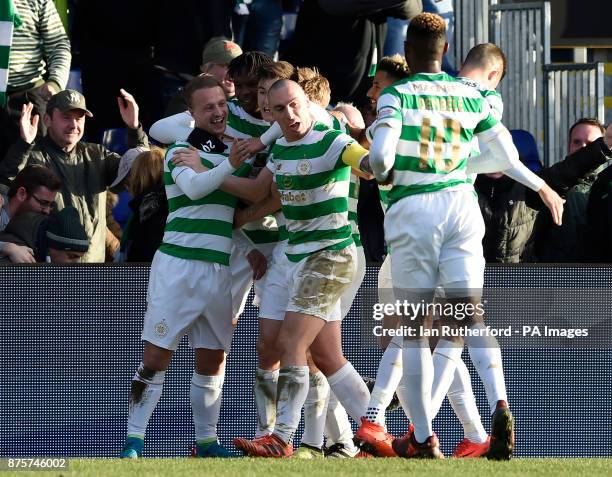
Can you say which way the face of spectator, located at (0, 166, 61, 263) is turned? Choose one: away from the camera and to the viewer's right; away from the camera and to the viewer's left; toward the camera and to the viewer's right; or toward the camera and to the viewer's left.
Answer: toward the camera and to the viewer's right

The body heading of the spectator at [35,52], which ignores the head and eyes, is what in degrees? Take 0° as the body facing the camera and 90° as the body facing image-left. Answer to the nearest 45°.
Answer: approximately 315°

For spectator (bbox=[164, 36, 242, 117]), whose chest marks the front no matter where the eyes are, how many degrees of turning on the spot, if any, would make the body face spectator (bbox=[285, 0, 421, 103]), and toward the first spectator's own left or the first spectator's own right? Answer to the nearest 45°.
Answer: approximately 90° to the first spectator's own left

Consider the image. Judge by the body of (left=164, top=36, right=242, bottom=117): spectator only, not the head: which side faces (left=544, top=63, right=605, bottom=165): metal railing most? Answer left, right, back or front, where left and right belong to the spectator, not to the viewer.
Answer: left

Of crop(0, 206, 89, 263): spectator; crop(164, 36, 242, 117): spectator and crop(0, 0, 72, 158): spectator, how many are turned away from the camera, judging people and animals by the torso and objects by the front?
0

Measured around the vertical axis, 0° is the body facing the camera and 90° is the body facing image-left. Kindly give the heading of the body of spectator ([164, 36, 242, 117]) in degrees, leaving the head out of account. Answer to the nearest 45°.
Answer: approximately 315°

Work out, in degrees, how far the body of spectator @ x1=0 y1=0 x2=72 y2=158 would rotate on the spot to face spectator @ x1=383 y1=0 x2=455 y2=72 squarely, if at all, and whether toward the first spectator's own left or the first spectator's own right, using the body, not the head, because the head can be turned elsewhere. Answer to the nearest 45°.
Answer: approximately 45° to the first spectator's own left

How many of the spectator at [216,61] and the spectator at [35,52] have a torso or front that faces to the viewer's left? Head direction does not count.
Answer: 0

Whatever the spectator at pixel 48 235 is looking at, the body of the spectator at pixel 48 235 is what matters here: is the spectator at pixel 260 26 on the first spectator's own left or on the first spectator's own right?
on the first spectator's own left
